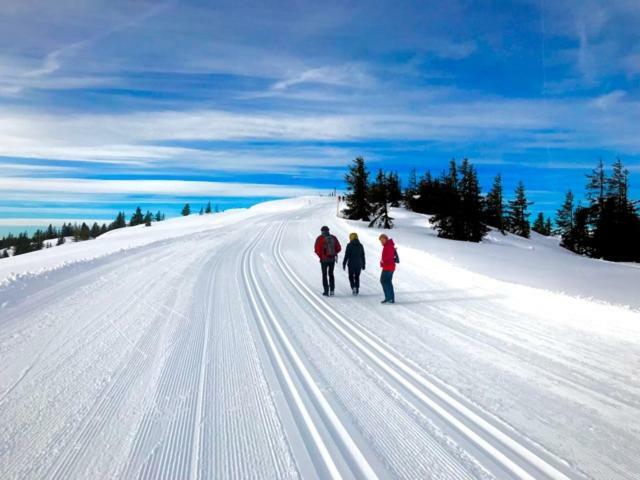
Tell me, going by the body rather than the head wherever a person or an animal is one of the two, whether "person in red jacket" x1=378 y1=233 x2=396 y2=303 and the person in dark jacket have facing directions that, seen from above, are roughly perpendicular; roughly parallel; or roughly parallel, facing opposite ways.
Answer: roughly perpendicular

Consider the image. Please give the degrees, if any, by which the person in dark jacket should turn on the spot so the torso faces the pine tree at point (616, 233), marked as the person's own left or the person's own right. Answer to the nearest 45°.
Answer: approximately 45° to the person's own right

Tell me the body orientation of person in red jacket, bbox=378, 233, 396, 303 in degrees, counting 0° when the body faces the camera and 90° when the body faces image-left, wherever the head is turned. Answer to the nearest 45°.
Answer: approximately 90°

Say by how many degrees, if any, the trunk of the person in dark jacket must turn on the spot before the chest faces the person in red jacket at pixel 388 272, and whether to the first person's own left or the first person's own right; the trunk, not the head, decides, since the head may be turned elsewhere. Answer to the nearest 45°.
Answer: approximately 135° to the first person's own right

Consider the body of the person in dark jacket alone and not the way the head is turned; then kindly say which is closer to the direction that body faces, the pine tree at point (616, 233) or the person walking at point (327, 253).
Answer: the pine tree

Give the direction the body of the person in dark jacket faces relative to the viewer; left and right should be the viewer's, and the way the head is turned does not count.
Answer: facing away from the viewer

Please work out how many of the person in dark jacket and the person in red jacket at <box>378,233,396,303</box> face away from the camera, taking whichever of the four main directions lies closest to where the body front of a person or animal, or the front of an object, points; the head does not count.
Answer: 1

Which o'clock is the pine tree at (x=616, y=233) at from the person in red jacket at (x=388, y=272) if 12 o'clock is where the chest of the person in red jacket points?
The pine tree is roughly at 4 o'clock from the person in red jacket.
